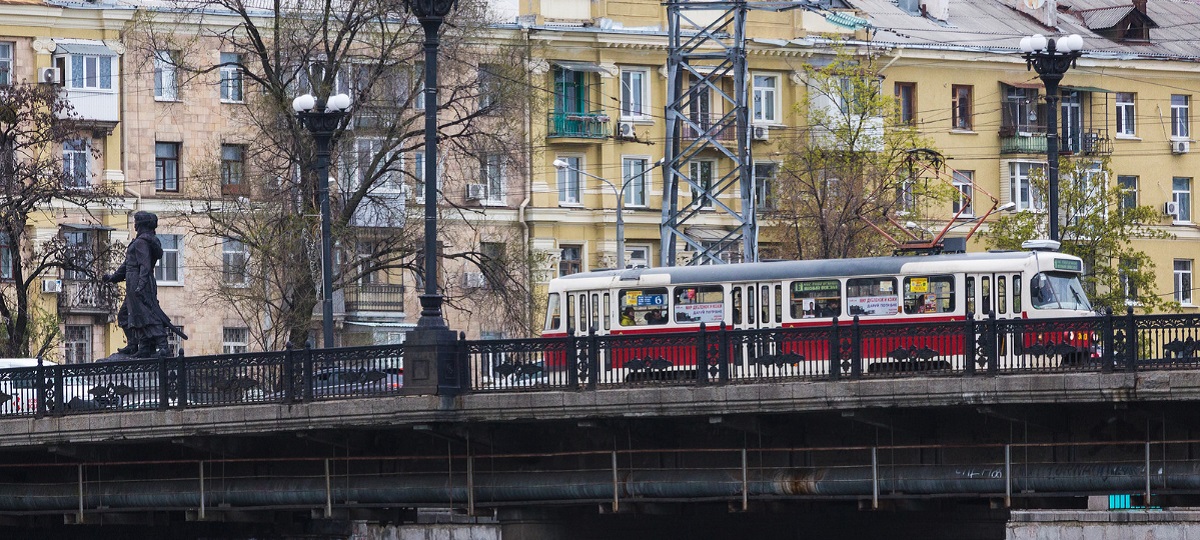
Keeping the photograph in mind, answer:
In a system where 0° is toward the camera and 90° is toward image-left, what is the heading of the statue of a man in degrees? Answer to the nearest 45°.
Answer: approximately 90°

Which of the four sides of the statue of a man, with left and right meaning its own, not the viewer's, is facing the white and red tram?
back

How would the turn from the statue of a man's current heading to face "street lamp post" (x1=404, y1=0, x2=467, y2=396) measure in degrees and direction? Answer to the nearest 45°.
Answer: approximately 135° to its left

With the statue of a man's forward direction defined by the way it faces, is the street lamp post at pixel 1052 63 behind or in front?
behind
